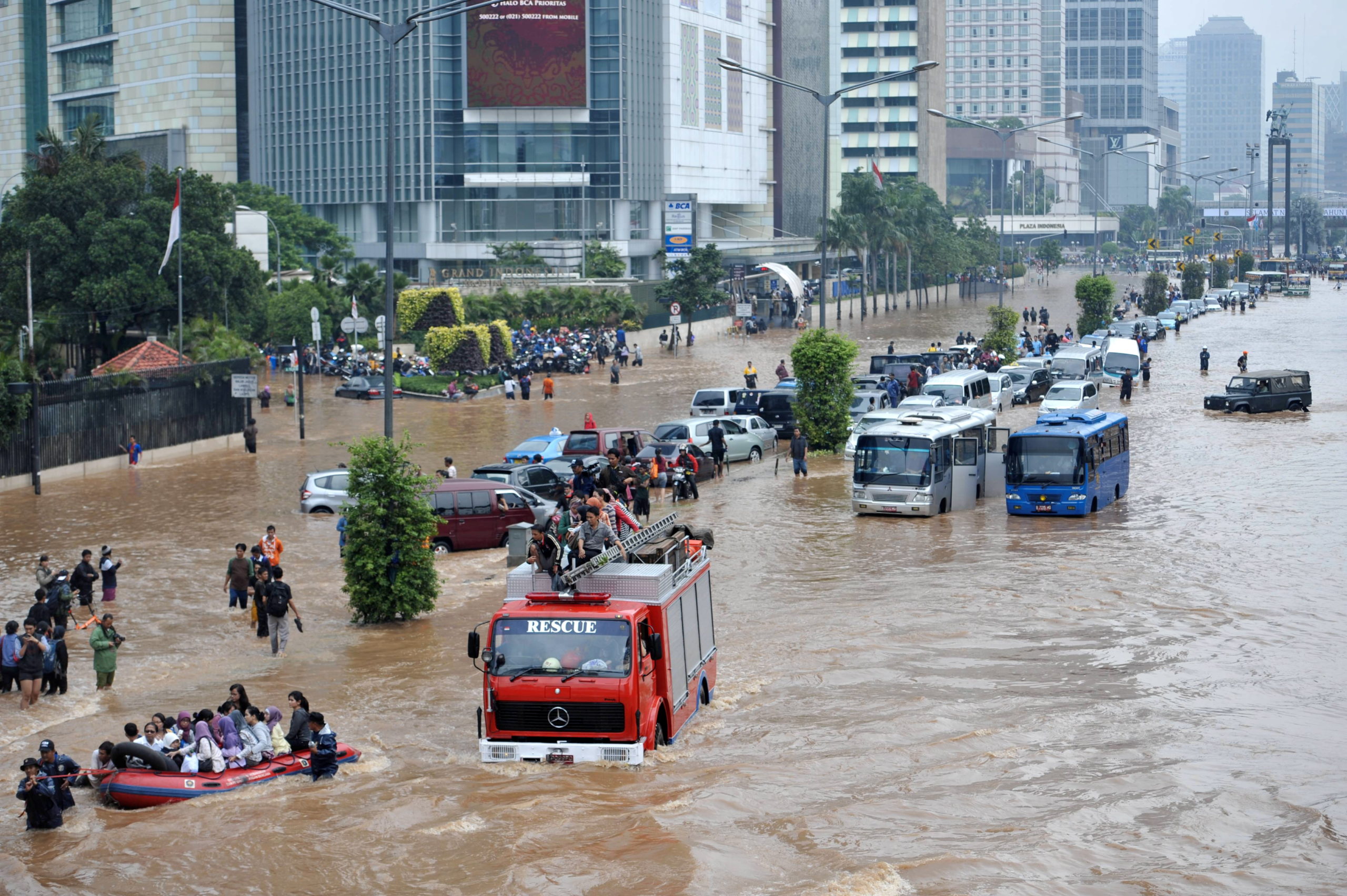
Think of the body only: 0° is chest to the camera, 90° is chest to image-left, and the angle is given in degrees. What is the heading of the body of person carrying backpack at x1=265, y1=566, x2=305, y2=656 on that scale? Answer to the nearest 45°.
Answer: approximately 180°

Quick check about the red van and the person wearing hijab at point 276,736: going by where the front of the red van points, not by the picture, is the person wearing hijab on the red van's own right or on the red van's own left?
on the red van's own right

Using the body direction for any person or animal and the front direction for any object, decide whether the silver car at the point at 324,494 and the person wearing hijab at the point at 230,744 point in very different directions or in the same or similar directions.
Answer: very different directions

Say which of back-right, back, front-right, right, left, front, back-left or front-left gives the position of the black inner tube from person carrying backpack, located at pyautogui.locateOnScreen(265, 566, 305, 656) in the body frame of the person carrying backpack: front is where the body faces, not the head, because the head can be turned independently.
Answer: back

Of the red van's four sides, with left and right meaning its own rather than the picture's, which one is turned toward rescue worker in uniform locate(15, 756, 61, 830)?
right

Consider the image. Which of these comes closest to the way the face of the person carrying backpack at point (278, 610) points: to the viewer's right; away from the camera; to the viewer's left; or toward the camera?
away from the camera

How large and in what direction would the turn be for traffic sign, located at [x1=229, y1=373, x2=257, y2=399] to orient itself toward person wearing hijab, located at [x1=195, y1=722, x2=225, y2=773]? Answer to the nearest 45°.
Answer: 0° — it already faces them
